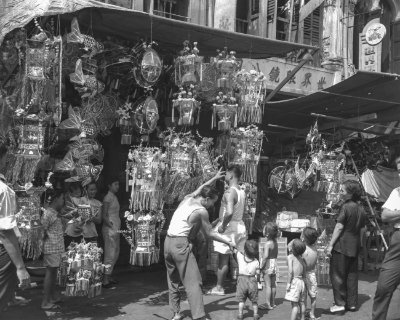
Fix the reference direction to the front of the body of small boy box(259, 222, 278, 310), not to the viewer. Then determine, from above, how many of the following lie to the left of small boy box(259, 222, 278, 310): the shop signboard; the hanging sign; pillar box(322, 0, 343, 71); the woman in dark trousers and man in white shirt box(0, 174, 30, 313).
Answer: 1

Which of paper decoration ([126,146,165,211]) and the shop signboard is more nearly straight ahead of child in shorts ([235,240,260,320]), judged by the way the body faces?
the shop signboard

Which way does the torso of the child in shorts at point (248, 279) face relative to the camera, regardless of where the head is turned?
away from the camera

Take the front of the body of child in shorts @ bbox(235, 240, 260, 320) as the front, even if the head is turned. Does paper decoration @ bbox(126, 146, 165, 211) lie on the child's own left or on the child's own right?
on the child's own left

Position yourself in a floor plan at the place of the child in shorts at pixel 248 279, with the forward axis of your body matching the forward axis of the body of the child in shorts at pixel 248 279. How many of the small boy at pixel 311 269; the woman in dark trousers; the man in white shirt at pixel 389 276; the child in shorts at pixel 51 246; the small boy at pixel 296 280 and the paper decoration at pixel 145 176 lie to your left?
2

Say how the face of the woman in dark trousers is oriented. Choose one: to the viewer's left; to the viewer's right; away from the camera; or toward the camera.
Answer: to the viewer's left

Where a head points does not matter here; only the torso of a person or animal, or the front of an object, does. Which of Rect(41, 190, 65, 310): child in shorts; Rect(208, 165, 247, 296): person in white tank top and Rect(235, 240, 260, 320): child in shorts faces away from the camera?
Rect(235, 240, 260, 320): child in shorts

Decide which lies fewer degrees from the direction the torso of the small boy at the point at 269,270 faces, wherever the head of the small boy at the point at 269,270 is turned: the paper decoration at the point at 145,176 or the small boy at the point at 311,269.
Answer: the paper decoration

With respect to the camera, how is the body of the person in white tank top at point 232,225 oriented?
to the viewer's left

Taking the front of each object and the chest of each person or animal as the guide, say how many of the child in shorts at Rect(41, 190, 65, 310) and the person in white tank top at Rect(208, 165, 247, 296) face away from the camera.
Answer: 0

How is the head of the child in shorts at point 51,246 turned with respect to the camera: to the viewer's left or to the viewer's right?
to the viewer's right

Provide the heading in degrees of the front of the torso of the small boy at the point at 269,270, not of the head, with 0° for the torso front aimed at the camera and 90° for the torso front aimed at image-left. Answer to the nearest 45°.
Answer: approximately 135°
